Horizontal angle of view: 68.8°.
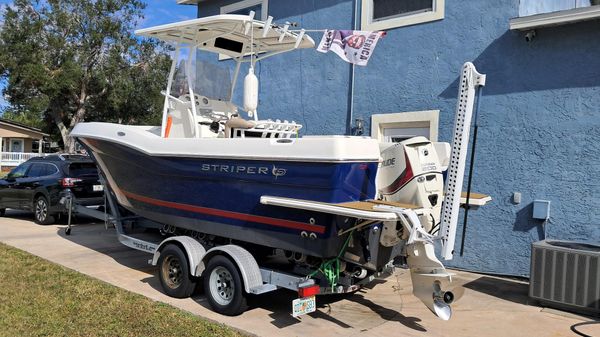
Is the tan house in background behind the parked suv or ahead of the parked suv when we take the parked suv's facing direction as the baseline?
ahead

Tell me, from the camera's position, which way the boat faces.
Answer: facing away from the viewer and to the left of the viewer

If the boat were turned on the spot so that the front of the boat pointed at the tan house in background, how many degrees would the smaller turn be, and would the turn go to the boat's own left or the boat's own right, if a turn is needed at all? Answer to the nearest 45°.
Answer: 0° — it already faces it

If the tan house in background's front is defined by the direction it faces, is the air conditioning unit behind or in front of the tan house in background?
in front

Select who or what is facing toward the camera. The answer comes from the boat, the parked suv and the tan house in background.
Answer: the tan house in background

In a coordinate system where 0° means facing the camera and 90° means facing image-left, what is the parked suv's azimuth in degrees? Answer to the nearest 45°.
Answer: approximately 135°

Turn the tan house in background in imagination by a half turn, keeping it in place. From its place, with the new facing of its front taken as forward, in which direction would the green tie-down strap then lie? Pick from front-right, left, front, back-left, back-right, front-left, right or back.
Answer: back

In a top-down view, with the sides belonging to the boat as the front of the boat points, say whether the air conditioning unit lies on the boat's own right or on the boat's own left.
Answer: on the boat's own right

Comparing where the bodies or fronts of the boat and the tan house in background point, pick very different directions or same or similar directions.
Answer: very different directions

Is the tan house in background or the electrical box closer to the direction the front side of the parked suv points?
the tan house in background
